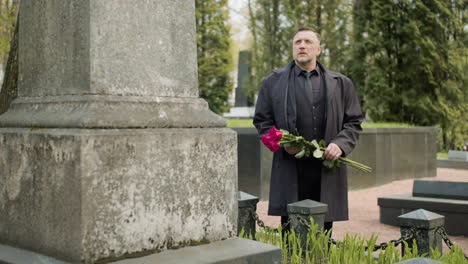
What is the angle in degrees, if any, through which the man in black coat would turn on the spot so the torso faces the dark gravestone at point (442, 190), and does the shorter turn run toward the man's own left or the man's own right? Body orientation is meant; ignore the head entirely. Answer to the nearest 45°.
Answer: approximately 135° to the man's own left

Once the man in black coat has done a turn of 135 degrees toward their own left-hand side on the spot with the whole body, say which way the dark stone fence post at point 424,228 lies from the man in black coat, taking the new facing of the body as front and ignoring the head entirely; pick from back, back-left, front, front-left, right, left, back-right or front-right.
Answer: front-right

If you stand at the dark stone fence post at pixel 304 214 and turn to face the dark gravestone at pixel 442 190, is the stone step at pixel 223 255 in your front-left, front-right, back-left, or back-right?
back-right

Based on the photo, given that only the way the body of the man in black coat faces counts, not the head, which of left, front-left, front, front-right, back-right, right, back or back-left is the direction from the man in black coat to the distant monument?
back

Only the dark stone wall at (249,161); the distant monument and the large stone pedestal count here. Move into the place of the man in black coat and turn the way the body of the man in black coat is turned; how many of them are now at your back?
2

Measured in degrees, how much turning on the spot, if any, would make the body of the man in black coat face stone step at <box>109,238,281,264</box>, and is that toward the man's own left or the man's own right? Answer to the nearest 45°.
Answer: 0° — they already face it

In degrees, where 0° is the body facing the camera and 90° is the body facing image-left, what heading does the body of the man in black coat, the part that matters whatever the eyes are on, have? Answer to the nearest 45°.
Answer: approximately 0°

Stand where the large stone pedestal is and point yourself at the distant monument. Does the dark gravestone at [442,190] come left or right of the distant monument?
right

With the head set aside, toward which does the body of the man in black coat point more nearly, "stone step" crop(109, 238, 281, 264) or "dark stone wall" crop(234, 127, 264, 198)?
the stone step

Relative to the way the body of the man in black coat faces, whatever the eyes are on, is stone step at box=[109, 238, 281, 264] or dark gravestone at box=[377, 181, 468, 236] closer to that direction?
the stone step
